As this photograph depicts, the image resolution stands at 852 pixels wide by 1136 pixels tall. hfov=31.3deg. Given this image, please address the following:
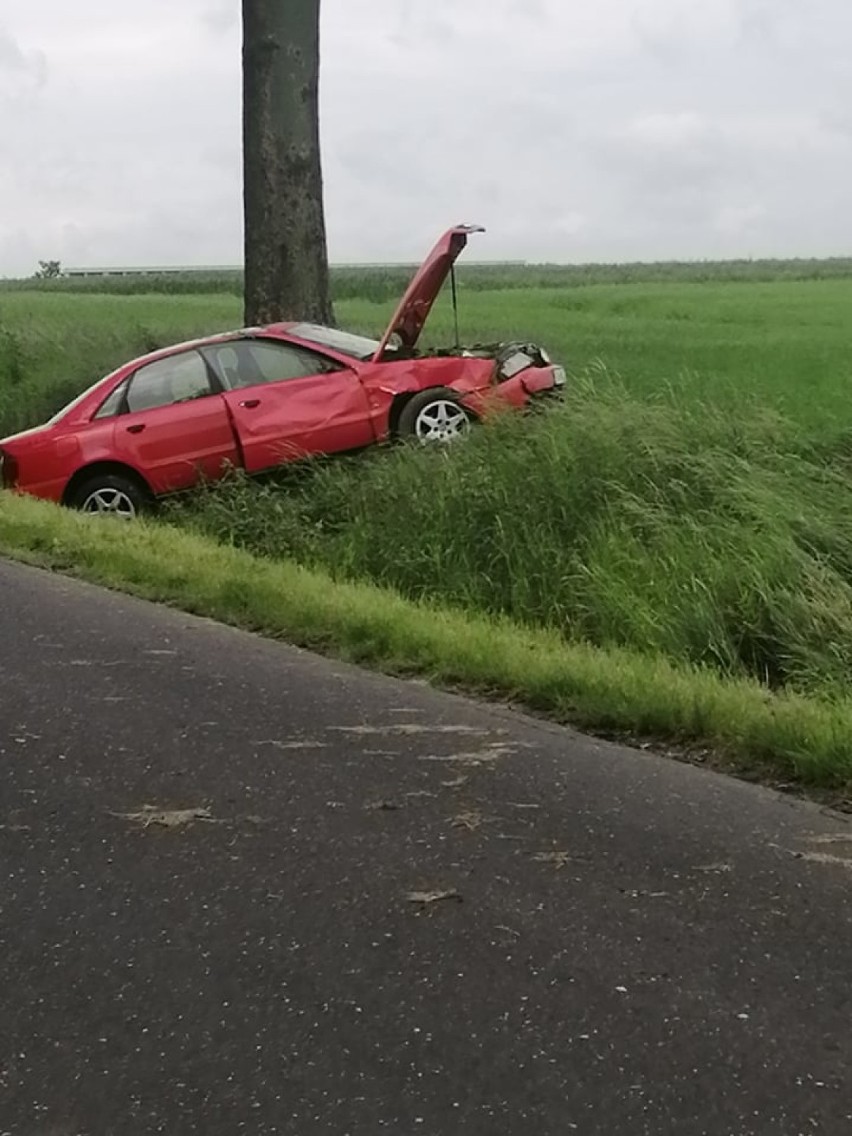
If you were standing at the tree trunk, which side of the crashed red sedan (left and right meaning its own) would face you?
left

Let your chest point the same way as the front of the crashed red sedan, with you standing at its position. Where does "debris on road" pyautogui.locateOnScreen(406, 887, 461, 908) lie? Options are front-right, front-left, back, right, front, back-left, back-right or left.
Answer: right

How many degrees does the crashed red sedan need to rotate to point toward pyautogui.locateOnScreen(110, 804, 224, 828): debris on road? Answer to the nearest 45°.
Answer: approximately 90° to its right

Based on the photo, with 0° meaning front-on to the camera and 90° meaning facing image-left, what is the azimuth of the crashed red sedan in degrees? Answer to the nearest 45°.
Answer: approximately 270°
